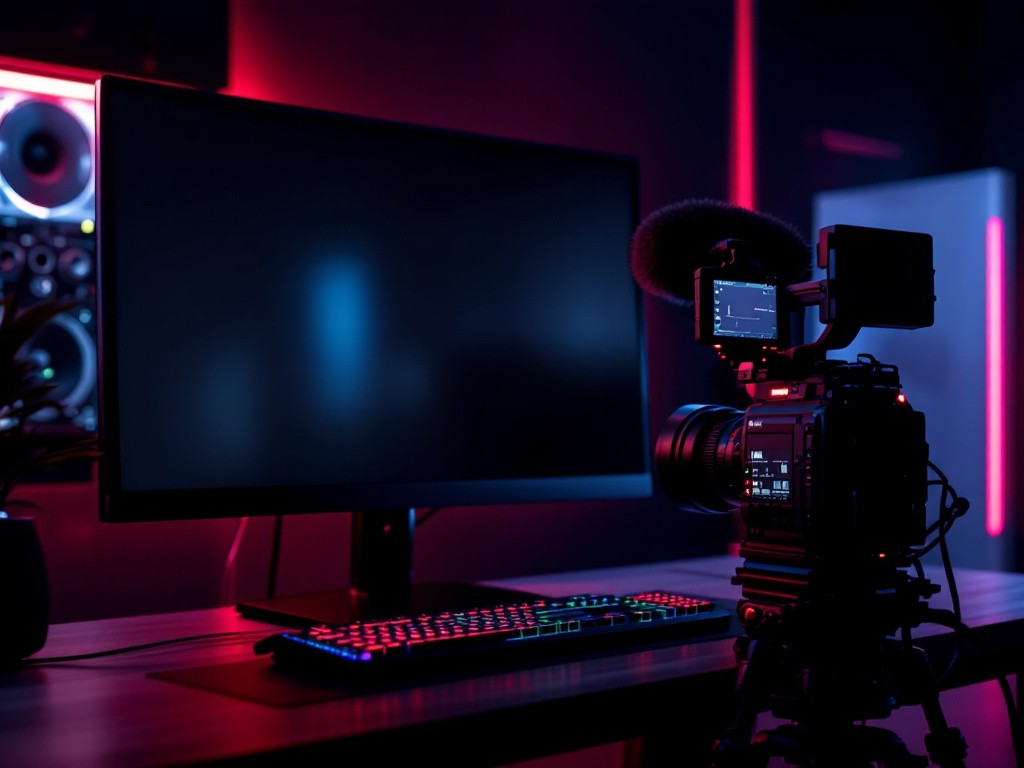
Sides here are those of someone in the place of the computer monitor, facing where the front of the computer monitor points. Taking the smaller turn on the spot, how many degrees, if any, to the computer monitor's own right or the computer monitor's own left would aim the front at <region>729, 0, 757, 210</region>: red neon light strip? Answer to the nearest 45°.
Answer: approximately 90° to the computer monitor's own left

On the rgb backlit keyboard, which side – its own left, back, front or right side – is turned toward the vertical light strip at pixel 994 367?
left

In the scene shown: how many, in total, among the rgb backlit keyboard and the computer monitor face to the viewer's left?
0

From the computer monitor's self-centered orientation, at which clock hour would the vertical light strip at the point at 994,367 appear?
The vertical light strip is roughly at 9 o'clock from the computer monitor.

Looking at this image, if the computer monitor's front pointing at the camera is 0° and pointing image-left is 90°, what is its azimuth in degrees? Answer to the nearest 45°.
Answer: approximately 315°
